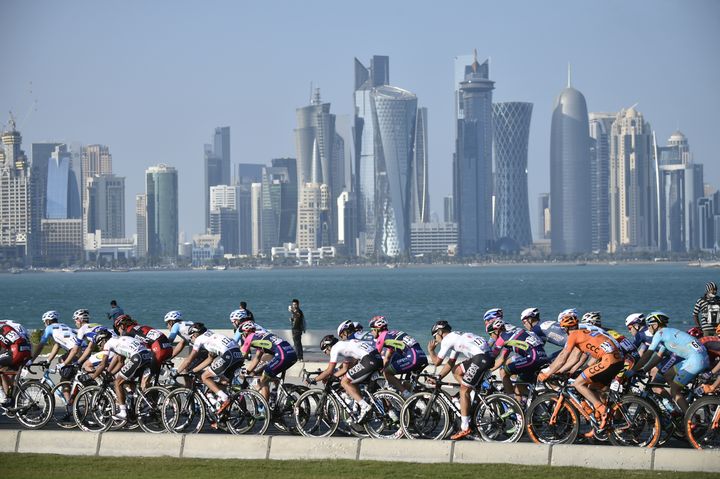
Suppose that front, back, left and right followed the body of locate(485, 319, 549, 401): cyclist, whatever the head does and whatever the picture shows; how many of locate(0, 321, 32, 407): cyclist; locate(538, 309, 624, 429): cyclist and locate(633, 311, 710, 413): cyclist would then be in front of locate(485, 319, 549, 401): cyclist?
1

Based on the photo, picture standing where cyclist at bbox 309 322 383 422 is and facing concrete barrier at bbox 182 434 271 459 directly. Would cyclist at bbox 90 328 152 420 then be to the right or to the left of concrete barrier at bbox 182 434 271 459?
right

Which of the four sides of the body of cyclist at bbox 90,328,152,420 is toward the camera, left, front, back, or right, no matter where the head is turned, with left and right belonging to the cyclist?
left

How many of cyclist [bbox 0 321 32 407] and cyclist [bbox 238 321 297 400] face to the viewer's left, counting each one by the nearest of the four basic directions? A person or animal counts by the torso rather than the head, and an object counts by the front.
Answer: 2

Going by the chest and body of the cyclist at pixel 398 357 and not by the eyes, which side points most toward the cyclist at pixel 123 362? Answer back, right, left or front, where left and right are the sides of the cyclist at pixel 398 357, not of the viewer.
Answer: front

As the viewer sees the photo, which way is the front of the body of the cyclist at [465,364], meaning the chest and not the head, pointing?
to the viewer's left

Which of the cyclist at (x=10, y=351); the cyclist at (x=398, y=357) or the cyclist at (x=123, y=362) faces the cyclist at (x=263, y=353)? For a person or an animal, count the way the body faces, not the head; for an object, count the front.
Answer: the cyclist at (x=398, y=357)

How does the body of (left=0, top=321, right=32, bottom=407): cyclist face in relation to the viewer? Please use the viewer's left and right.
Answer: facing to the left of the viewer

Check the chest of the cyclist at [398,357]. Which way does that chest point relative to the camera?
to the viewer's left

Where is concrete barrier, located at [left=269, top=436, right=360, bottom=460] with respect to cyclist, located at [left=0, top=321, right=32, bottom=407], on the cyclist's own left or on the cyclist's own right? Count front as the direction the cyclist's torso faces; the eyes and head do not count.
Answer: on the cyclist's own left

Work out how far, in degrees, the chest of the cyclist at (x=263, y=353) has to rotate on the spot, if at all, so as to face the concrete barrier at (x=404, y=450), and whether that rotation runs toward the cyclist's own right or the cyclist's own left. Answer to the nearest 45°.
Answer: approximately 135° to the cyclist's own left

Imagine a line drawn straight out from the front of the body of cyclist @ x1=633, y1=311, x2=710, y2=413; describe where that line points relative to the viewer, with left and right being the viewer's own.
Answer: facing to the left of the viewer

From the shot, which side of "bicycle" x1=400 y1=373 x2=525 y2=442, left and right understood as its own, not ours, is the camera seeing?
left

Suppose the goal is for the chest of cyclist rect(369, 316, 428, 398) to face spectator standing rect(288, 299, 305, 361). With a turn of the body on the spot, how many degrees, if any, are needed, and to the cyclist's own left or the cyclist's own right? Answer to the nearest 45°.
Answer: approximately 90° to the cyclist's own right

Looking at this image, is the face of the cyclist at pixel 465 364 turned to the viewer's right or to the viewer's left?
to the viewer's left

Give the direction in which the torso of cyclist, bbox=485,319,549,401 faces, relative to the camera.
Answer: to the viewer's left
